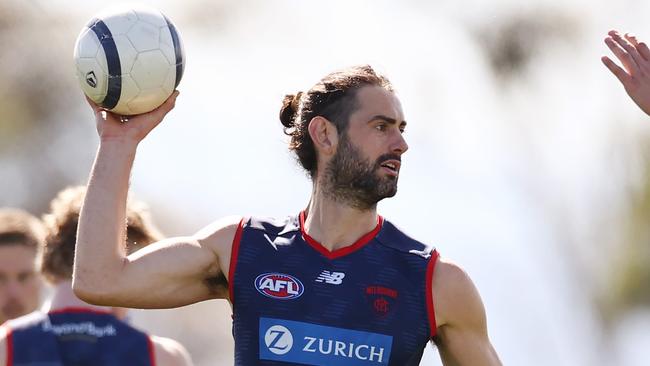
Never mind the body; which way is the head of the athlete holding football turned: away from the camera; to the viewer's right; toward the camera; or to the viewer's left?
to the viewer's right

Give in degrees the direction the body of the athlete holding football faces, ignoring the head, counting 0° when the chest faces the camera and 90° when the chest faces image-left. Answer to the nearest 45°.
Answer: approximately 0°
